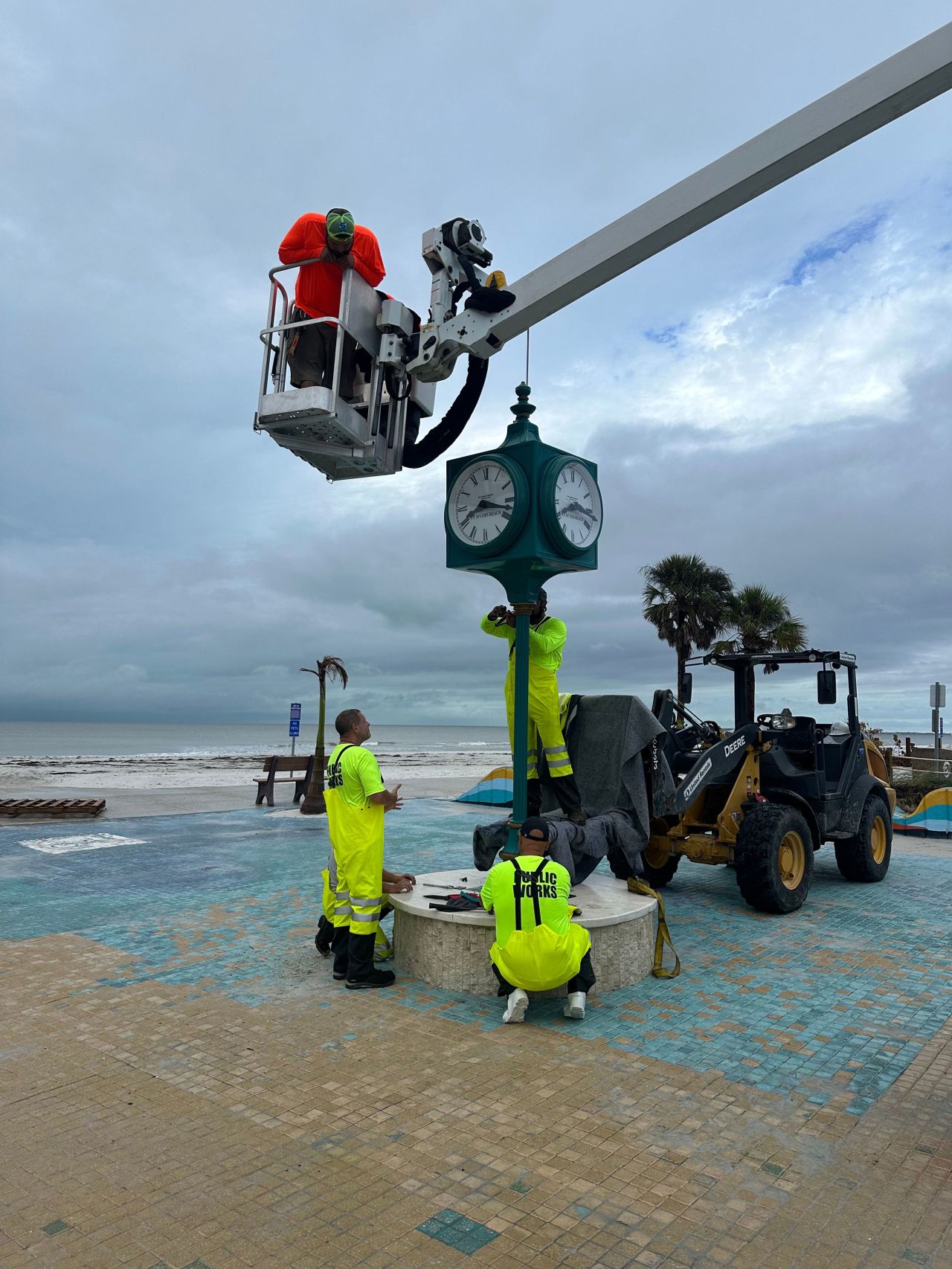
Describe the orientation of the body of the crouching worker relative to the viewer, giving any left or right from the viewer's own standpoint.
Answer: facing away from the viewer

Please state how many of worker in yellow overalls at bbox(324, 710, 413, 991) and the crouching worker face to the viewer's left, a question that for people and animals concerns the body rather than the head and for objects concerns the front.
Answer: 0

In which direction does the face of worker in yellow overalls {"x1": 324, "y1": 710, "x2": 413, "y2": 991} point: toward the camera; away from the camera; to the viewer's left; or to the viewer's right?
to the viewer's right

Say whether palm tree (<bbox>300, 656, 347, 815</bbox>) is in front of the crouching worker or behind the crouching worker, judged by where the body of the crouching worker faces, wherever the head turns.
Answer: in front

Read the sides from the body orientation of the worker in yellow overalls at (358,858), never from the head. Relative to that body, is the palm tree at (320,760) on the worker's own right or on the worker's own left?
on the worker's own left

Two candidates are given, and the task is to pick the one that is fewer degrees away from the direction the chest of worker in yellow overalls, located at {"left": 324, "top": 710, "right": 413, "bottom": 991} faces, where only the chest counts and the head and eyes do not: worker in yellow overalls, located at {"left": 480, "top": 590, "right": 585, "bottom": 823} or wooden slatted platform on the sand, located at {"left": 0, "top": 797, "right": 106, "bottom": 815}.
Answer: the worker in yellow overalls

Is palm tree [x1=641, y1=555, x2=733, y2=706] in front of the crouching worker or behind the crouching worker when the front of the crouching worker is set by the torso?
in front

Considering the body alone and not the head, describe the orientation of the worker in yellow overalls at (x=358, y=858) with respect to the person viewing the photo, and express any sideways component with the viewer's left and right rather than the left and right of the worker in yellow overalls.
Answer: facing away from the viewer and to the right of the viewer

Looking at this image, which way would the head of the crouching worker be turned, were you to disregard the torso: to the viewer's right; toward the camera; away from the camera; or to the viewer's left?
away from the camera

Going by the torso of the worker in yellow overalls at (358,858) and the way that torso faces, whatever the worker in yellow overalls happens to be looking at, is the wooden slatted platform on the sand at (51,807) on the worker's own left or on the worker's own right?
on the worker's own left
